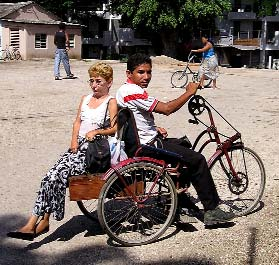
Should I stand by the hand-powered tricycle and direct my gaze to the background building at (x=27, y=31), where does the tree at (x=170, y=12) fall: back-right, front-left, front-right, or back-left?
front-right

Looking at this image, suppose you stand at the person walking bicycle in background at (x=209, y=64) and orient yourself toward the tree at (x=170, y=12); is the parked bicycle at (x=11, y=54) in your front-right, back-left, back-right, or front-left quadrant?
front-left

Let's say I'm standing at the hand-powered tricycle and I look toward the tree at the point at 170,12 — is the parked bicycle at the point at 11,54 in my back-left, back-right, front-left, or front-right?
front-left

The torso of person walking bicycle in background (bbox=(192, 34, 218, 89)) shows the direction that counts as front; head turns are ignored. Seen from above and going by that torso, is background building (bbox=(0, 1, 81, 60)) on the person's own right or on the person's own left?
on the person's own right

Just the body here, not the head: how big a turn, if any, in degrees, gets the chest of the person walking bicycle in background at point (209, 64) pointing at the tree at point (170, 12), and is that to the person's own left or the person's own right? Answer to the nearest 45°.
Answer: approximately 90° to the person's own right

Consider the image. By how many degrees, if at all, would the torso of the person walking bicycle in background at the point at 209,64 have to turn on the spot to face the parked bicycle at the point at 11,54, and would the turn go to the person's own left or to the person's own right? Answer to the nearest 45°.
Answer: approximately 45° to the person's own right
